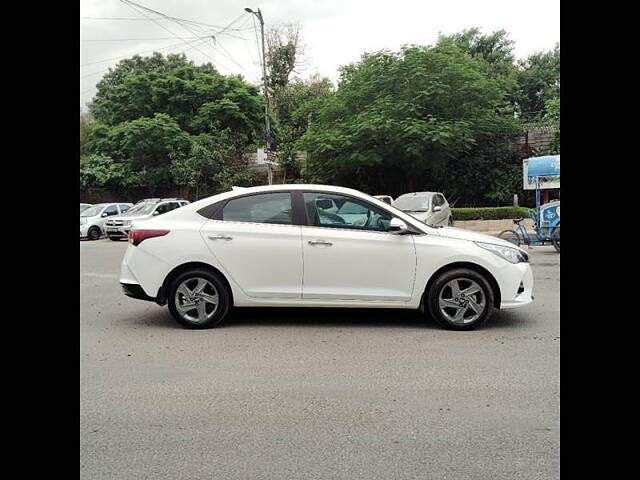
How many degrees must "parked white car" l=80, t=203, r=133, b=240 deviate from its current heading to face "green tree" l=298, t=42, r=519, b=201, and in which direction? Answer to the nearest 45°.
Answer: approximately 135° to its left

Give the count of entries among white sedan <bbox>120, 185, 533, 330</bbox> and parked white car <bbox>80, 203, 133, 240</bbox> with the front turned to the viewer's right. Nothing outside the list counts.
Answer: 1

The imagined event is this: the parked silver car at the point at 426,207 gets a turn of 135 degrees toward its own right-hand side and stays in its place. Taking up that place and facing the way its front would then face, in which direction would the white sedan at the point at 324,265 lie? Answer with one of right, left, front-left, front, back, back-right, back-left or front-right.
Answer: back

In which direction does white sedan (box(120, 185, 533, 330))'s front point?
to the viewer's right

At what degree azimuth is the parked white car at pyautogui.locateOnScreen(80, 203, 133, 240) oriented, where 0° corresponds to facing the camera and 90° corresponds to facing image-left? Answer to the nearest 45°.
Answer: approximately 45°

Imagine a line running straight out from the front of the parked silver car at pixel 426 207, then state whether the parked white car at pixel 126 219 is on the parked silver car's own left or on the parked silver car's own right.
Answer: on the parked silver car's own right

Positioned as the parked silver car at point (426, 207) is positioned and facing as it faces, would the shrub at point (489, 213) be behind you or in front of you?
behind

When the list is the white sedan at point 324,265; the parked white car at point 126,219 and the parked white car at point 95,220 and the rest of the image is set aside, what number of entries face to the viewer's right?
1

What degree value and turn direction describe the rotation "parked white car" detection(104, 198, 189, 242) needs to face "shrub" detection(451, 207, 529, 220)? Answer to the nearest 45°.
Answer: approximately 135° to its left

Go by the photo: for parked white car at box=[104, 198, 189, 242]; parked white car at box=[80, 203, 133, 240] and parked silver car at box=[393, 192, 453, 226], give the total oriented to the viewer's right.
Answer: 0

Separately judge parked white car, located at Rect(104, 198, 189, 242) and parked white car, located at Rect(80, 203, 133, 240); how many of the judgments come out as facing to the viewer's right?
0

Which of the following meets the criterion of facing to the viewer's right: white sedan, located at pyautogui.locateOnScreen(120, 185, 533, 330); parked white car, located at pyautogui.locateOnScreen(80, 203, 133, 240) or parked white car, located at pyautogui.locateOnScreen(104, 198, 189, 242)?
the white sedan

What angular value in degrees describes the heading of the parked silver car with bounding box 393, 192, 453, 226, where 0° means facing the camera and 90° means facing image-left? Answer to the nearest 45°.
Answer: approximately 45°

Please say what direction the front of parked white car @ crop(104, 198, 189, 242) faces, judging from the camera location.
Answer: facing the viewer and to the left of the viewer
